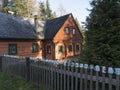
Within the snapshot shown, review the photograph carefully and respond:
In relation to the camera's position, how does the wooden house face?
facing the viewer and to the right of the viewer

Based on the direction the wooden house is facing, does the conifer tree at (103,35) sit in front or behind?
in front
